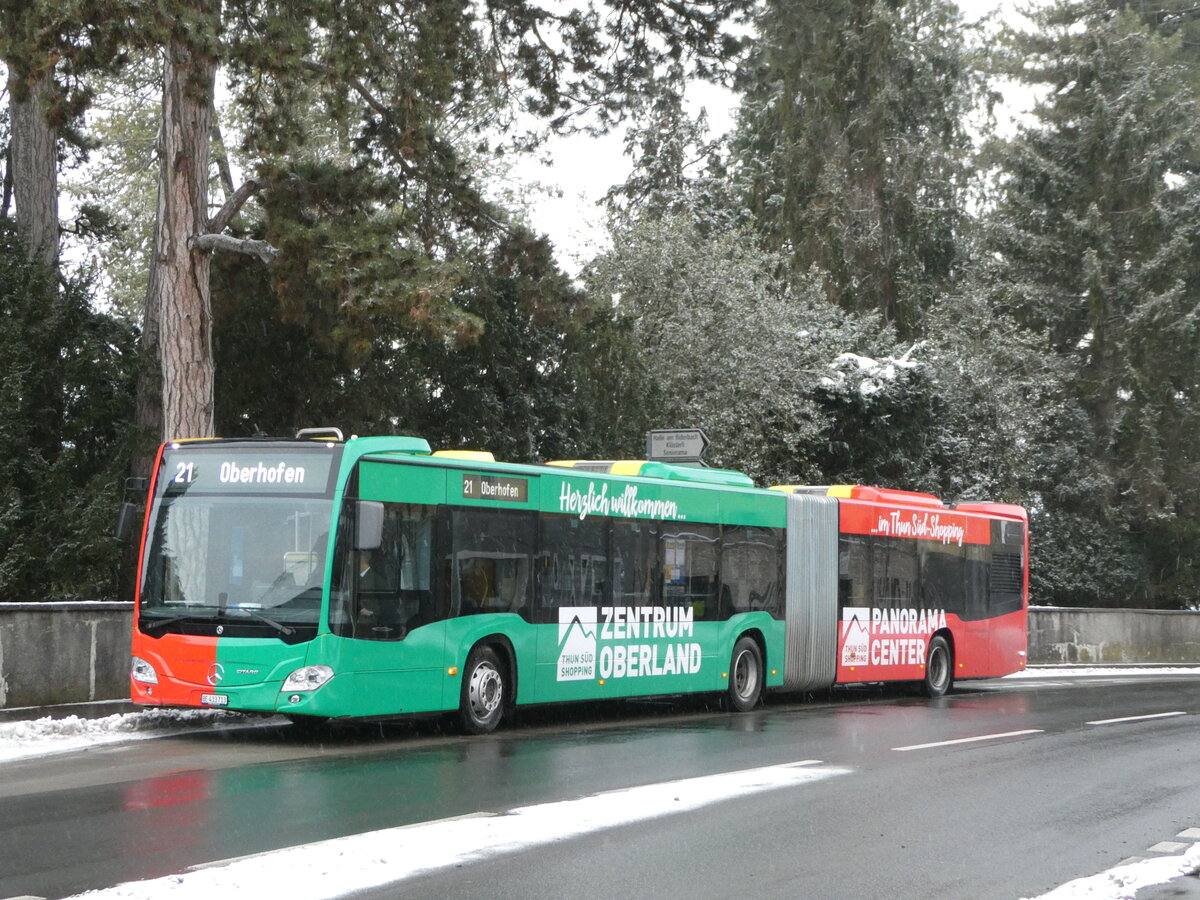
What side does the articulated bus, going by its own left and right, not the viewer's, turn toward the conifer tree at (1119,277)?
back

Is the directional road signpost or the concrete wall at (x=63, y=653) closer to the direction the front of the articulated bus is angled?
the concrete wall

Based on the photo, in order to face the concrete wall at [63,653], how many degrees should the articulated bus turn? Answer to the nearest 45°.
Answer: approximately 45° to its right

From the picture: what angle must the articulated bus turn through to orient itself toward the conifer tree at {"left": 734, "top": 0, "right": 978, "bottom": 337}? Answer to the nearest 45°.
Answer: approximately 135° to its right

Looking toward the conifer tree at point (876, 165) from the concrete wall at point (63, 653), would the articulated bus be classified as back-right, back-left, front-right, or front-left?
front-right

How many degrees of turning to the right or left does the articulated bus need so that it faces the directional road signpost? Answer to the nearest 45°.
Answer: approximately 135° to its right

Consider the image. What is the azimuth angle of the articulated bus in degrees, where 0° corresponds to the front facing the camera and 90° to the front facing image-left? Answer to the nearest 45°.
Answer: approximately 45°
